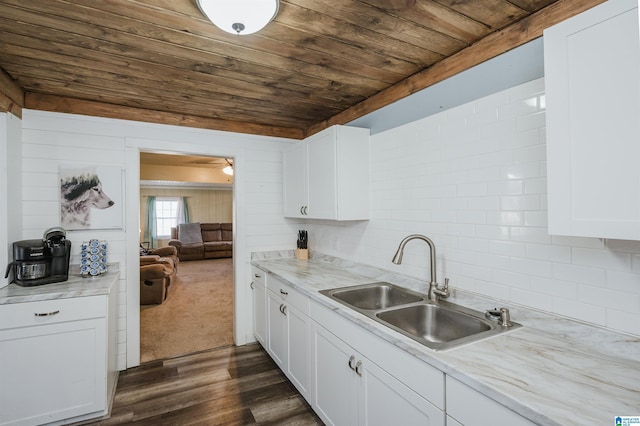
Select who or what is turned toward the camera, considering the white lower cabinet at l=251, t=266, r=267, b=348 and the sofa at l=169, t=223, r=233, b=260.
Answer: the sofa

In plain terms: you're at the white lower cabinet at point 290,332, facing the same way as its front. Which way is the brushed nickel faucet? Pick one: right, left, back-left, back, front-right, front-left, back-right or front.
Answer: left

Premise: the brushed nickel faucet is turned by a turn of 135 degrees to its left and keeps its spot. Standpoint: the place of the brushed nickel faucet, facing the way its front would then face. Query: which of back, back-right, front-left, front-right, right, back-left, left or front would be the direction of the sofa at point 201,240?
back-left

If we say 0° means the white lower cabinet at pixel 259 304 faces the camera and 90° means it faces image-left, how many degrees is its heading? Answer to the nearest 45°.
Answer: approximately 90°

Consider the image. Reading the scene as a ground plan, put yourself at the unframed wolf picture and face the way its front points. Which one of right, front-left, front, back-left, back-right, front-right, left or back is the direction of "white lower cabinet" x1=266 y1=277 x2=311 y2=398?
front-left

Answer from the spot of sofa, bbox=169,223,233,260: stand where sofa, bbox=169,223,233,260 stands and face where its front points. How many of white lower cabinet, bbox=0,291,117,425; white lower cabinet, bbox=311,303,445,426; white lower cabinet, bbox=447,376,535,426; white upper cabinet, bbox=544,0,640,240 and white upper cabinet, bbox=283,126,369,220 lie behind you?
0

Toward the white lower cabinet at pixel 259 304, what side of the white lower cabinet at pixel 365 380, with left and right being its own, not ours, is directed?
right

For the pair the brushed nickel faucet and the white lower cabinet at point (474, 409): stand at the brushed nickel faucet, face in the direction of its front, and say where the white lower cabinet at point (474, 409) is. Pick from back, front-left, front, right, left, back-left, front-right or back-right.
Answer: front-left

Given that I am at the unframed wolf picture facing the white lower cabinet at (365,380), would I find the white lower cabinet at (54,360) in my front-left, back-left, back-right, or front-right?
front-right

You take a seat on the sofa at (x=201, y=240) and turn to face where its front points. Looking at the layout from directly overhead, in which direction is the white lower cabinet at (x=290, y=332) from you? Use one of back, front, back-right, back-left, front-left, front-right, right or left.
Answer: front

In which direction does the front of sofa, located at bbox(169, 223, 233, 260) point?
toward the camera

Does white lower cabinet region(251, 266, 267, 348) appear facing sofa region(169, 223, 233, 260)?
no

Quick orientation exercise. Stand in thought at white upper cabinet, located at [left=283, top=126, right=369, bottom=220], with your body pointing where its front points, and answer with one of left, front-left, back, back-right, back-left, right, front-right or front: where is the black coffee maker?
front-right

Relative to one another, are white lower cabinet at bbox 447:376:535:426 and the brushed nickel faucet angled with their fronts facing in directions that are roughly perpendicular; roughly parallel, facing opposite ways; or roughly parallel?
roughly parallel

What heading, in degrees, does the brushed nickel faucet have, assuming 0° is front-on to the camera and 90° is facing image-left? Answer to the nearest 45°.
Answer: approximately 45°

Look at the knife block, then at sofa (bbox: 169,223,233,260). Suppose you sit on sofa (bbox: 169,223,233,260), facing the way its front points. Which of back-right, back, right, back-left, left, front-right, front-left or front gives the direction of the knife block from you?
front

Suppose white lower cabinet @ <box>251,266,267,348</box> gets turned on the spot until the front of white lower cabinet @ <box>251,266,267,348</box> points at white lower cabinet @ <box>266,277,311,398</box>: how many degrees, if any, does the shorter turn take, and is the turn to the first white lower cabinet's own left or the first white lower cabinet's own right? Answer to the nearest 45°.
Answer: approximately 90° to the first white lower cabinet's own left

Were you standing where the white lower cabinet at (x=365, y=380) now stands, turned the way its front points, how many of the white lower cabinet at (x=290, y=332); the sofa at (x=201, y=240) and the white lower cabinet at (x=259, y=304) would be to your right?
3

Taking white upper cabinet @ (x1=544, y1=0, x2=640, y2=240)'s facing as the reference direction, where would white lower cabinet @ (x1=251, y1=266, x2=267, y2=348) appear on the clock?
The white lower cabinet is roughly at 2 o'clock from the white upper cabinet.

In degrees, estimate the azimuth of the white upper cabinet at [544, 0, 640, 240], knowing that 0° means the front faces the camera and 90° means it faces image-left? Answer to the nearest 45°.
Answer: approximately 45°

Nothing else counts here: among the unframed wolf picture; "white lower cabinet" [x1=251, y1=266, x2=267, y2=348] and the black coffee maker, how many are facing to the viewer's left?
1
